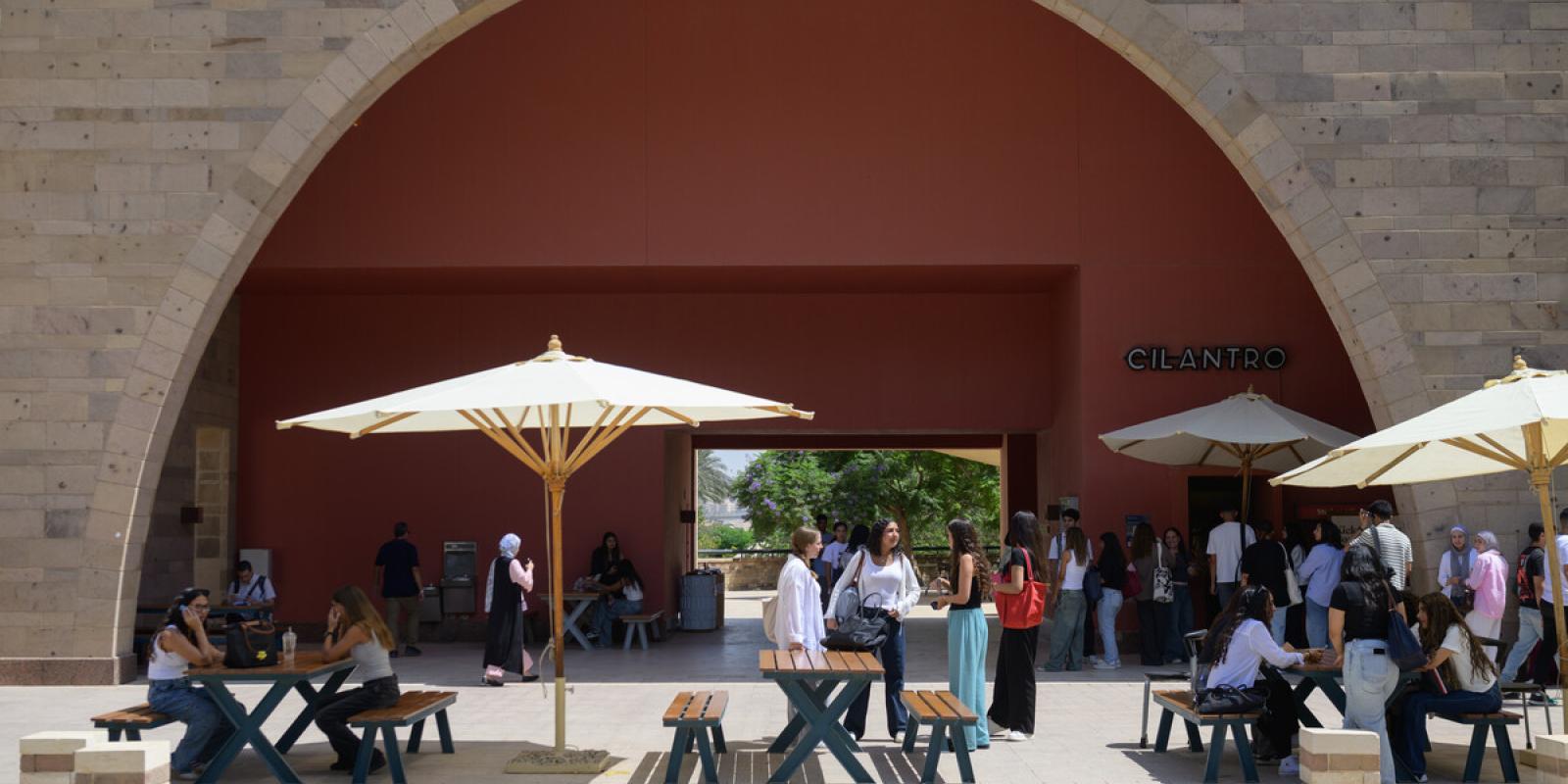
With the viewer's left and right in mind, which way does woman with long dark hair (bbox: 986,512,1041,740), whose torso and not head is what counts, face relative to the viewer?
facing to the left of the viewer

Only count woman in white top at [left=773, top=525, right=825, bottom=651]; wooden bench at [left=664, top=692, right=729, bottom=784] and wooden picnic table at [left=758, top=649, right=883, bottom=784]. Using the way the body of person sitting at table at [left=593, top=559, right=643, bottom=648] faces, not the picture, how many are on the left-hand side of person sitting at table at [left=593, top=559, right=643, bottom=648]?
3

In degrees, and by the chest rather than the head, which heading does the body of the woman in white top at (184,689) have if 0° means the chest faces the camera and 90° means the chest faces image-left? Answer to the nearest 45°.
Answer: approximately 270°

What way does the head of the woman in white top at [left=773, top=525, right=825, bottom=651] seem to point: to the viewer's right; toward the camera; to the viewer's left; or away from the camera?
to the viewer's right

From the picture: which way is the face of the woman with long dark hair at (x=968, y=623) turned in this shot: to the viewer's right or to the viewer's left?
to the viewer's left

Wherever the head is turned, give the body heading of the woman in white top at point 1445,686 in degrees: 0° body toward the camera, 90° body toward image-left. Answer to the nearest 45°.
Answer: approximately 90°

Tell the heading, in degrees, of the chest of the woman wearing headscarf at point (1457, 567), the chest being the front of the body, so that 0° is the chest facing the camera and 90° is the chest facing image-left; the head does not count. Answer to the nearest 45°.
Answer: approximately 0°

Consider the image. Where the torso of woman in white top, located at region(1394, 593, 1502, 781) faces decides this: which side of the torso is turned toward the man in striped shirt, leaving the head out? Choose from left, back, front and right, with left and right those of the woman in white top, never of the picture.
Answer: right

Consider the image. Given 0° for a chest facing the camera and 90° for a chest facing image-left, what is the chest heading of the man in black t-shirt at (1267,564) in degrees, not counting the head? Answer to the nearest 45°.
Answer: approximately 180°
